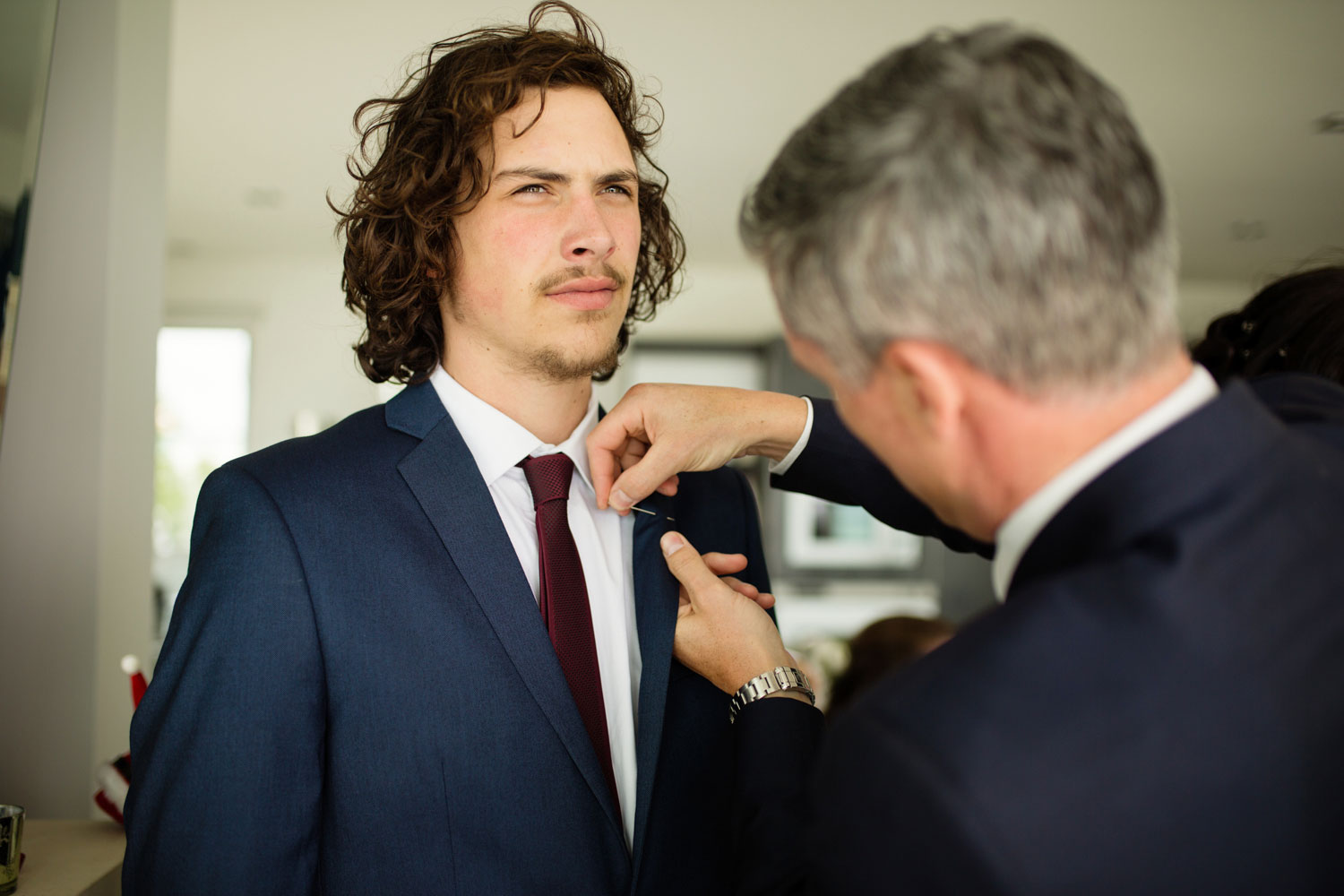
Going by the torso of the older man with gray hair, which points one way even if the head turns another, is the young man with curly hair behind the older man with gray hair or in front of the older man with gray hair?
in front

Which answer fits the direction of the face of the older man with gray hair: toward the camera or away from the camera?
away from the camera

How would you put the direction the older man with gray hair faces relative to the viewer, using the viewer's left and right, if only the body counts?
facing away from the viewer and to the left of the viewer

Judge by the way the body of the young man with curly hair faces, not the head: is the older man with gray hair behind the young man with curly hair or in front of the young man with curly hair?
in front

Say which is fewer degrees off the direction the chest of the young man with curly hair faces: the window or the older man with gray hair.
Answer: the older man with gray hair

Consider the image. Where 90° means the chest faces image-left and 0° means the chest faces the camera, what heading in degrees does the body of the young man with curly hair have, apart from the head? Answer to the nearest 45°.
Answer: approximately 315°

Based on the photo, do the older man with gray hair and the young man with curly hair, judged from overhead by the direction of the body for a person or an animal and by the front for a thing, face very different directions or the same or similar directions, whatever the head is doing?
very different directions

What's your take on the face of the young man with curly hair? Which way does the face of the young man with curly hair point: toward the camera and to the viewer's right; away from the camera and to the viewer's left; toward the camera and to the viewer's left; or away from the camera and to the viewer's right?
toward the camera and to the viewer's right

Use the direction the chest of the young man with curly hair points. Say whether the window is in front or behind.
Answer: behind
